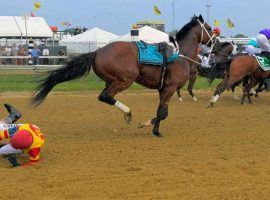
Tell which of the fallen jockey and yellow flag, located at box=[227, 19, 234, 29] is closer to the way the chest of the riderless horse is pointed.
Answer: the yellow flag

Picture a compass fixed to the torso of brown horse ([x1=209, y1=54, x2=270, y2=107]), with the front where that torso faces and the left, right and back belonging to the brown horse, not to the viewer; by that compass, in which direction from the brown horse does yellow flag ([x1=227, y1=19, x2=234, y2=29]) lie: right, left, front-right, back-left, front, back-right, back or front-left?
left

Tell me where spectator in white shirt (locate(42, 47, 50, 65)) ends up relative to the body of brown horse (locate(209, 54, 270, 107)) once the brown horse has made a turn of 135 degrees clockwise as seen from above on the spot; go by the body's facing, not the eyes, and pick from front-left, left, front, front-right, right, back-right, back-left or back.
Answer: right

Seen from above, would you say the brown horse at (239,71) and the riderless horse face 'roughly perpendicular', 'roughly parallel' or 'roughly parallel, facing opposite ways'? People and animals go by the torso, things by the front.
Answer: roughly parallel

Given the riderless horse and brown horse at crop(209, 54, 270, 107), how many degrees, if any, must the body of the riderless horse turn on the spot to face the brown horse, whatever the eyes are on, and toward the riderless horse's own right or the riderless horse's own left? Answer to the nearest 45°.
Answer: approximately 45° to the riderless horse's own left

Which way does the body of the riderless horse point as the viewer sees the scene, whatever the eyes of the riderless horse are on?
to the viewer's right

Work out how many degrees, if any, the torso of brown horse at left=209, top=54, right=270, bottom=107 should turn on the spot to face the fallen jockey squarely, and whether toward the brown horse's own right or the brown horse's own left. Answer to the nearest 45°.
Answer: approximately 90° to the brown horse's own right

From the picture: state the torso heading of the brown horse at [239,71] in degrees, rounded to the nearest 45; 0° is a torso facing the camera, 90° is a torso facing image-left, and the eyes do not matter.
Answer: approximately 270°

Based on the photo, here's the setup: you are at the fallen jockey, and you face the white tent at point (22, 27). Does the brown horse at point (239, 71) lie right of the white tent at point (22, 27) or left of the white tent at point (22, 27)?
right

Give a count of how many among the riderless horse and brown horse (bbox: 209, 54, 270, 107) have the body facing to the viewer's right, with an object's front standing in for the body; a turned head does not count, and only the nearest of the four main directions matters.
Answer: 2
